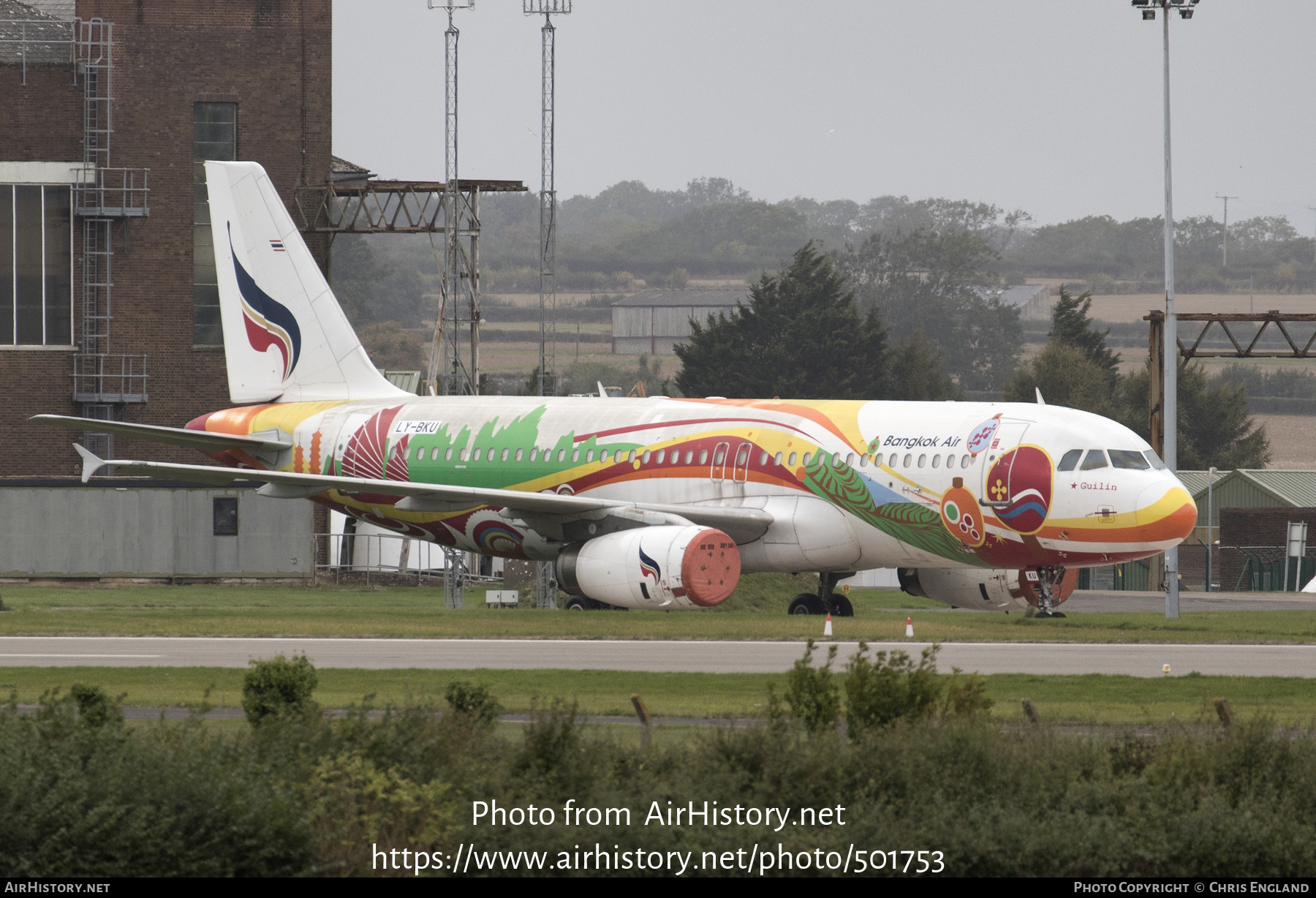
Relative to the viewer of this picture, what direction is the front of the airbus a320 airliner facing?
facing the viewer and to the right of the viewer

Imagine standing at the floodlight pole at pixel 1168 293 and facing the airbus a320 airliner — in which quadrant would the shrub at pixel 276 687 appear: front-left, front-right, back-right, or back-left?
front-left

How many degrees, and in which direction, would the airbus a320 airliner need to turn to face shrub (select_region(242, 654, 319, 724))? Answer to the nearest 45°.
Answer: approximately 45° to its right

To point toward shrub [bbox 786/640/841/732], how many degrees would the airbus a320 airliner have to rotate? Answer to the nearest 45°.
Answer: approximately 45° to its right

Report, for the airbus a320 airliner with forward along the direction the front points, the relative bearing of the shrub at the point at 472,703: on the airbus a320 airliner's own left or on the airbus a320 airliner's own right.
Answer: on the airbus a320 airliner's own right
